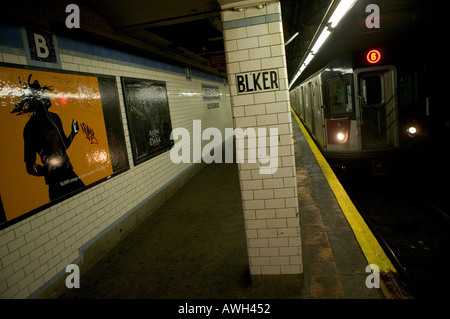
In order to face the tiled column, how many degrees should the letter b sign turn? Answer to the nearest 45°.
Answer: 0° — it already faces it

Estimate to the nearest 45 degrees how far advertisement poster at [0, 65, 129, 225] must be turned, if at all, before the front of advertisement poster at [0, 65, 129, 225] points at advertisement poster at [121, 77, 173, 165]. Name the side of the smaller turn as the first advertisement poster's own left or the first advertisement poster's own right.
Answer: approximately 90° to the first advertisement poster's own left

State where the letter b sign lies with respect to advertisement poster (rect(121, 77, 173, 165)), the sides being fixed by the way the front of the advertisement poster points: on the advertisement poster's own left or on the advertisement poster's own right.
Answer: on the advertisement poster's own right

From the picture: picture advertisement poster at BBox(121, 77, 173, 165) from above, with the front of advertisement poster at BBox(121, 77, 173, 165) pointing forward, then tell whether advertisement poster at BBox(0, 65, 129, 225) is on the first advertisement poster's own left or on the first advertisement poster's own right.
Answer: on the first advertisement poster's own right

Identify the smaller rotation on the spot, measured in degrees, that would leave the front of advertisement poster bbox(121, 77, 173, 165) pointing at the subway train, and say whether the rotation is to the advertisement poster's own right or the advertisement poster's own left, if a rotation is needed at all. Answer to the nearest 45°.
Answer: approximately 45° to the advertisement poster's own left

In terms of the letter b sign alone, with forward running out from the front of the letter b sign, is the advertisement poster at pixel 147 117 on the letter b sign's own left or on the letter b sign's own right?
on the letter b sign's own left

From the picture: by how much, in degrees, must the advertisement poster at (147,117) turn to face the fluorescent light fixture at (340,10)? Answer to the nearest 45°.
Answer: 0° — it already faces it

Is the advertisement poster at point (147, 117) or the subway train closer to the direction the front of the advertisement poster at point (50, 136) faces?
the subway train

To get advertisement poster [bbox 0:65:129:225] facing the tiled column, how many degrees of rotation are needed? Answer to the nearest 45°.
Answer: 0° — it already faces it

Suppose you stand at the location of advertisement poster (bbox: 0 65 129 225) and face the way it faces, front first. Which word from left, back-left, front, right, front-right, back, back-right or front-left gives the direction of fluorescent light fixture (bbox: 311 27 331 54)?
front-left

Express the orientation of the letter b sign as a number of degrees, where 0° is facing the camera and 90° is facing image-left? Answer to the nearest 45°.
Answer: approximately 315°
